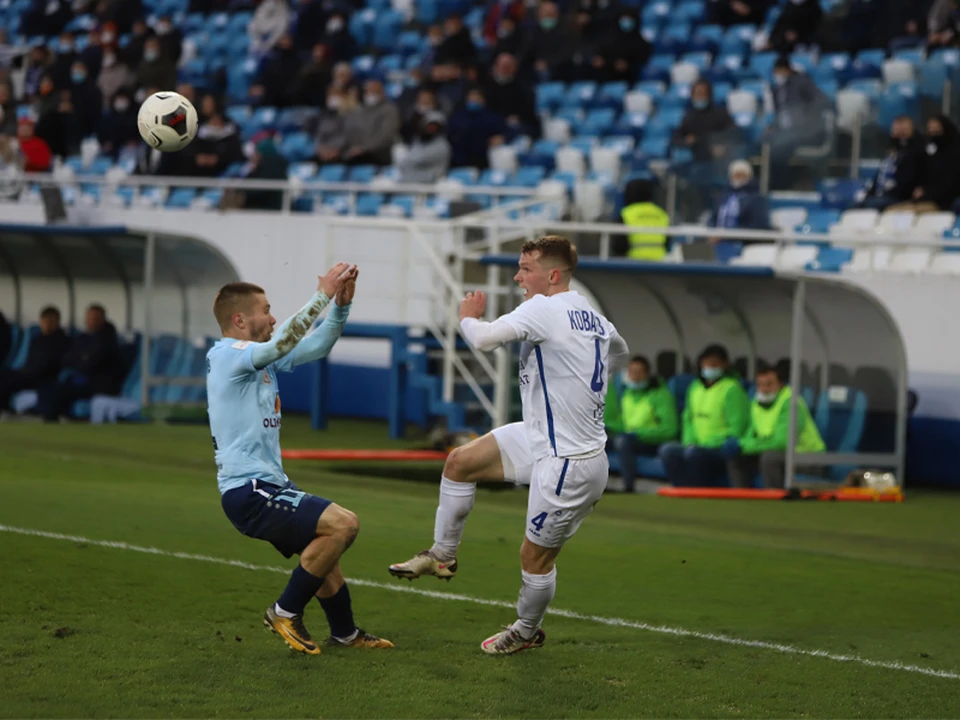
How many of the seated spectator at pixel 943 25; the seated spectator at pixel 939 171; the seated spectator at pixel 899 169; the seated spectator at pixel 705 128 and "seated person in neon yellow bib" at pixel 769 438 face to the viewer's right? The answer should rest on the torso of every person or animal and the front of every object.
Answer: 0

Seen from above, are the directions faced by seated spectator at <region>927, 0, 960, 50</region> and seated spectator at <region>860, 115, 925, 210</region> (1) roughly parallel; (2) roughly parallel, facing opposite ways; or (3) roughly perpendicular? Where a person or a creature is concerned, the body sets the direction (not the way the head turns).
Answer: roughly parallel

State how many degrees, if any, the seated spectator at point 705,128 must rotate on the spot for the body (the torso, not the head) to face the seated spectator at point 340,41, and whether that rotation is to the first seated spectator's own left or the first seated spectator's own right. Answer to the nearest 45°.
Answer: approximately 135° to the first seated spectator's own right

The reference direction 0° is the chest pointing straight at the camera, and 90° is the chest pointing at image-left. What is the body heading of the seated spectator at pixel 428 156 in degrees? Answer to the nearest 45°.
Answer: approximately 45°

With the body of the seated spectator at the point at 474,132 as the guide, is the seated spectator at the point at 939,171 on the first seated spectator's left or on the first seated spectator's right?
on the first seated spectator's left

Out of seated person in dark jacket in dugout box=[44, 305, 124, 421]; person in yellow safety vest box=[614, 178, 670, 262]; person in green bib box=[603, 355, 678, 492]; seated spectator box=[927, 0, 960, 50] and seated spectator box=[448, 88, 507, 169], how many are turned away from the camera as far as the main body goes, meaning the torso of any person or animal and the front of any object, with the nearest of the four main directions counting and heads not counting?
1

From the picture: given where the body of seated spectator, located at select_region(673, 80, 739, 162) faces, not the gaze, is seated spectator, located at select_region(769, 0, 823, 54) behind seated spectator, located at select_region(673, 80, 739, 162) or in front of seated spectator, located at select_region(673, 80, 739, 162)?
behind

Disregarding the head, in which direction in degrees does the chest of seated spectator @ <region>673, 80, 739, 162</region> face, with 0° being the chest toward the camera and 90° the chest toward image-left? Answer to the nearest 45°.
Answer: approximately 0°

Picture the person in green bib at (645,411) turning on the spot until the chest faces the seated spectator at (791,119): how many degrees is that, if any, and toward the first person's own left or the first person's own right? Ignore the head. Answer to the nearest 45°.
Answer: approximately 180°

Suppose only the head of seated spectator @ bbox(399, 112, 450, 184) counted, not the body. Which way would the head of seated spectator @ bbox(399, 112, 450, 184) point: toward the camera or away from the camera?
toward the camera

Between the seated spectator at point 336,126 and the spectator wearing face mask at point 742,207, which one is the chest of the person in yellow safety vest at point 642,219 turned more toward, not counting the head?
the seated spectator

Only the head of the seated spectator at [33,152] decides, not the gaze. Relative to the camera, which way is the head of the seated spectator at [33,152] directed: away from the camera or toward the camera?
toward the camera

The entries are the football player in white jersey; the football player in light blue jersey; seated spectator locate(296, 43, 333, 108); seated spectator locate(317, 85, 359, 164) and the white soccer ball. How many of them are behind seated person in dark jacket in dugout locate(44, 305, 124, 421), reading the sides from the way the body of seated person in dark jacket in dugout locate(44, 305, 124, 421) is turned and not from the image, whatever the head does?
2

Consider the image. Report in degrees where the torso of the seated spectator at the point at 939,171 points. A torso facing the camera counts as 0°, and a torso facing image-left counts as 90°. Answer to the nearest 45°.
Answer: approximately 45°

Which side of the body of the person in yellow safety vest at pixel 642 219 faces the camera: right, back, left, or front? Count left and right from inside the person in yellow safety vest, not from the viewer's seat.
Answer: back

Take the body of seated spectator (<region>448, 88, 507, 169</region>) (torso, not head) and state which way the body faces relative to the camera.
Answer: toward the camera

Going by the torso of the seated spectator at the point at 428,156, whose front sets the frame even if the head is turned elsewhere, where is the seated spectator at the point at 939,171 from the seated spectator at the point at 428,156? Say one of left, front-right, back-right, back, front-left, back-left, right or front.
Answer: left

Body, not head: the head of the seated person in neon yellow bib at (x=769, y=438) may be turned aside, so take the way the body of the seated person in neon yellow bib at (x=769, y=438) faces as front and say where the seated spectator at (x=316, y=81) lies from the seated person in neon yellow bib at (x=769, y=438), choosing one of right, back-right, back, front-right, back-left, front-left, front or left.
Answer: right

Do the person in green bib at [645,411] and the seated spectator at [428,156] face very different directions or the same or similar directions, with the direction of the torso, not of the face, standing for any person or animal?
same or similar directions

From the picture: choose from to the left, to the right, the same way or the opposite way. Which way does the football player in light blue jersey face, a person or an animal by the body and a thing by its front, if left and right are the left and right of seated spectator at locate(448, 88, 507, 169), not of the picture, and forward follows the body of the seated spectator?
to the left

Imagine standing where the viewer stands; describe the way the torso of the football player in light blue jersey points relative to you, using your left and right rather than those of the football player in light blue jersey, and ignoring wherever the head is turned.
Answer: facing to the right of the viewer

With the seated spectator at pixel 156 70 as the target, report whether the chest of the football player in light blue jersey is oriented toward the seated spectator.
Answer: no

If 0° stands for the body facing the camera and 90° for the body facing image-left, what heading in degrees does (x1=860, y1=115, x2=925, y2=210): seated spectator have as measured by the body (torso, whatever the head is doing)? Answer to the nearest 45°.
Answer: approximately 45°
